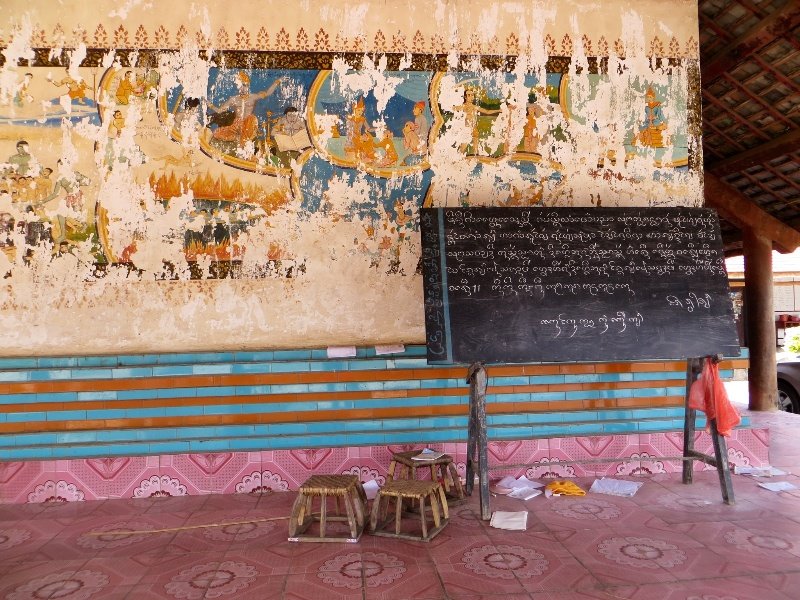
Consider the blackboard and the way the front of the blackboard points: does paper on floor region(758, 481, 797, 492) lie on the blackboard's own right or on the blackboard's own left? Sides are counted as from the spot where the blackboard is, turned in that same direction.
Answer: on the blackboard's own left

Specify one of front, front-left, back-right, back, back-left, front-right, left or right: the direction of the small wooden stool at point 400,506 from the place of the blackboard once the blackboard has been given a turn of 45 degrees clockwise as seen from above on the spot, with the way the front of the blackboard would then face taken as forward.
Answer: front

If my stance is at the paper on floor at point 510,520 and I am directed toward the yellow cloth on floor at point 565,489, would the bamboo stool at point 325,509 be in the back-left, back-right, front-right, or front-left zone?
back-left

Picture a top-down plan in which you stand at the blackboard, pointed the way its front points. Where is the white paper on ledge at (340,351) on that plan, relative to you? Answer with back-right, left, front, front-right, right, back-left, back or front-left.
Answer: right

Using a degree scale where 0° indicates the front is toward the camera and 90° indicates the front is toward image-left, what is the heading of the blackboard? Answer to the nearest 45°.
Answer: approximately 0°

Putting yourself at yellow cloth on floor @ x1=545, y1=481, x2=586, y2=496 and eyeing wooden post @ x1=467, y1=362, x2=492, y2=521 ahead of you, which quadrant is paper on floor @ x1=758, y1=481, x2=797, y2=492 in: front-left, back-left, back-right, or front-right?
back-left

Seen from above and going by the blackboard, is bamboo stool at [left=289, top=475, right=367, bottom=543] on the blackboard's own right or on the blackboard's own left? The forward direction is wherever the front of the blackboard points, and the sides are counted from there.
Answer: on the blackboard's own right
